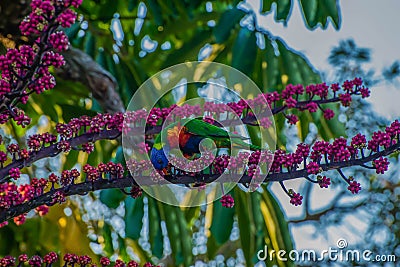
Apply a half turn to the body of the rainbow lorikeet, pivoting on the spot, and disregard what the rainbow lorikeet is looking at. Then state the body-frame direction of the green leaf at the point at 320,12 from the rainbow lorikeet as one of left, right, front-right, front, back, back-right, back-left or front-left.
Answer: front-left

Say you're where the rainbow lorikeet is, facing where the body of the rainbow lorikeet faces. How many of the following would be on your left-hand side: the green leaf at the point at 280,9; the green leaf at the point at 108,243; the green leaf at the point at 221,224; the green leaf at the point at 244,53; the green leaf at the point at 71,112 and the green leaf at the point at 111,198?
0

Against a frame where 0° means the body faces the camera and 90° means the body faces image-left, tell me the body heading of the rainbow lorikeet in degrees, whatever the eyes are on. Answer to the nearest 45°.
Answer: approximately 90°

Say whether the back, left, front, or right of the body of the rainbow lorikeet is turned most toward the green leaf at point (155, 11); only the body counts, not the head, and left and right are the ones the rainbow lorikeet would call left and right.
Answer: right

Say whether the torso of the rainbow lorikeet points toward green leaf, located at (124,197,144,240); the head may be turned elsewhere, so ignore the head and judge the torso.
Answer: no

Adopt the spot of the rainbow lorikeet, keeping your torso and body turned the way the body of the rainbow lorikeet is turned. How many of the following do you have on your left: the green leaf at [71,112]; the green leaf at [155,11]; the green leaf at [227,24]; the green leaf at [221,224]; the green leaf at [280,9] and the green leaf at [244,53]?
0

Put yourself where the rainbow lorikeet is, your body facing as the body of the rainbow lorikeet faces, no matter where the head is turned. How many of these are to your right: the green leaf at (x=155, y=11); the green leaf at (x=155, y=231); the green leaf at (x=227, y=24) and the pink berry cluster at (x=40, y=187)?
3

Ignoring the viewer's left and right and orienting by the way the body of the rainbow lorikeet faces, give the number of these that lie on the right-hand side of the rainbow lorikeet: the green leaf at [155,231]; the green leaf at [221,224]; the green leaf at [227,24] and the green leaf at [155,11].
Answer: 4

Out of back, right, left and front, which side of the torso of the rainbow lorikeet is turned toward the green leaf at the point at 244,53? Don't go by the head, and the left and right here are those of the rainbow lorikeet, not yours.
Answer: right

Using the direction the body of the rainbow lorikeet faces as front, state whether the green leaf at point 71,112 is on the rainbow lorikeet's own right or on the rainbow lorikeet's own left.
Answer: on the rainbow lorikeet's own right

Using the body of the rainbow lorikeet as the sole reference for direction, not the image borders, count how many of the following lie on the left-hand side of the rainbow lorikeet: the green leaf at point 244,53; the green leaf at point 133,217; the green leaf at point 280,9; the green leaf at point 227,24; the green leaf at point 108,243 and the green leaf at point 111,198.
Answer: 0

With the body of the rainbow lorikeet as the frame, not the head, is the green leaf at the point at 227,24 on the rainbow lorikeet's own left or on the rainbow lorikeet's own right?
on the rainbow lorikeet's own right

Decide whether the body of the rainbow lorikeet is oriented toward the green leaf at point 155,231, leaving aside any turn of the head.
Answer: no

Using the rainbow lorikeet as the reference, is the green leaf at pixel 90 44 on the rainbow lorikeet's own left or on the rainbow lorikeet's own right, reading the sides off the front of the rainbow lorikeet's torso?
on the rainbow lorikeet's own right

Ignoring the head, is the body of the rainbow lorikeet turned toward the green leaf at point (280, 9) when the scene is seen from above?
no
